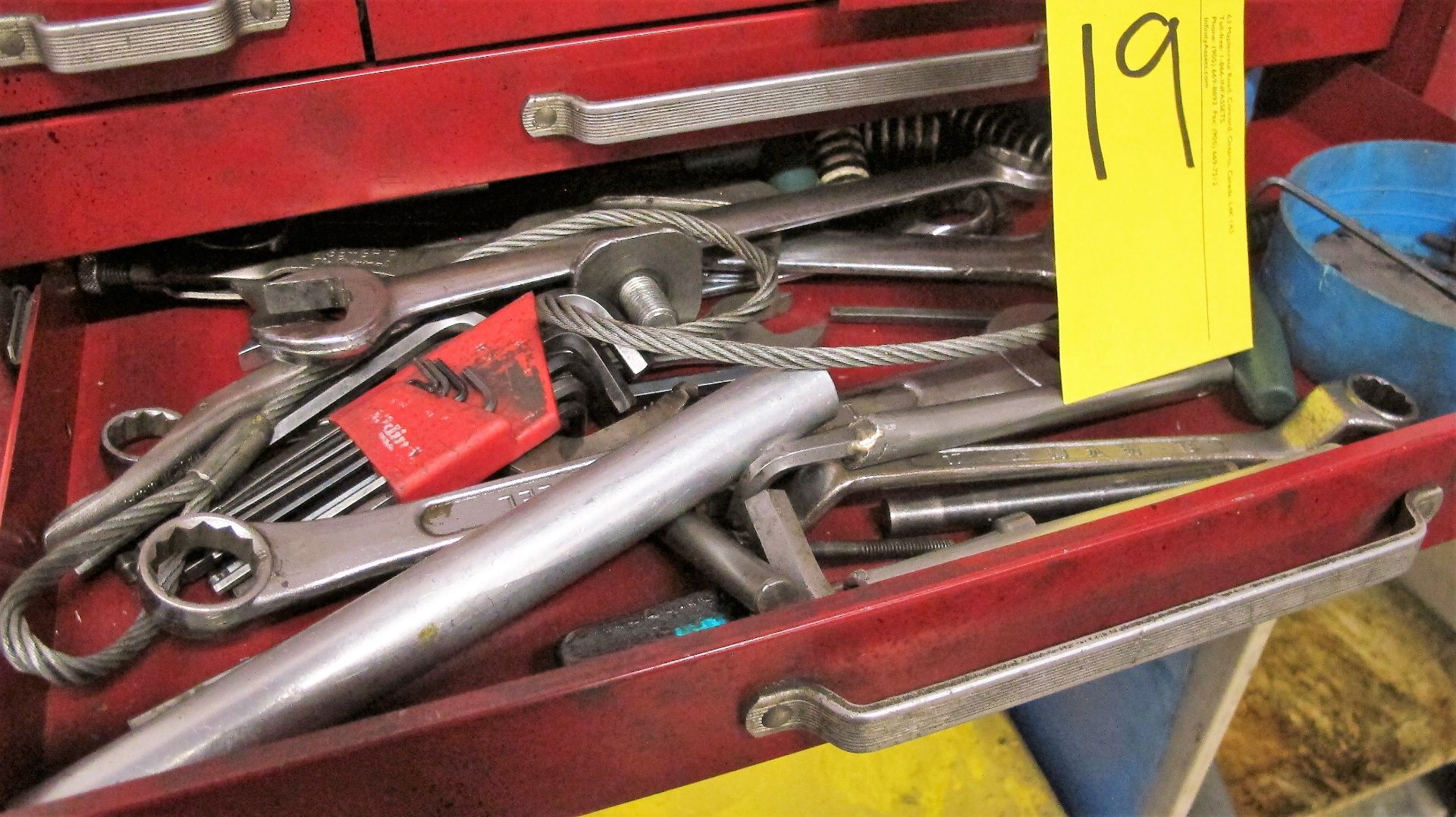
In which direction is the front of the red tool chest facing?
toward the camera
